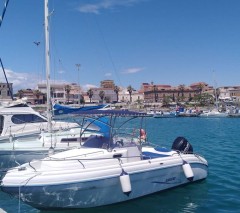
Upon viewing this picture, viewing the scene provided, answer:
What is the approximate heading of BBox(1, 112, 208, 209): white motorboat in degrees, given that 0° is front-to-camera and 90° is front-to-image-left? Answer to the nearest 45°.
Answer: approximately 45°

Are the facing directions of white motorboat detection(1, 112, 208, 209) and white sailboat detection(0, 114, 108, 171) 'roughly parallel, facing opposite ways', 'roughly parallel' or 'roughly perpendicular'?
roughly parallel

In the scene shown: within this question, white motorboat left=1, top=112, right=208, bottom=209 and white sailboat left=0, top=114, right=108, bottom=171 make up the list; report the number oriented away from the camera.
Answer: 0

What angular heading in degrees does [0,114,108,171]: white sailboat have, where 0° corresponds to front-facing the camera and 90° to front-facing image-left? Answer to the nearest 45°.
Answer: approximately 45°

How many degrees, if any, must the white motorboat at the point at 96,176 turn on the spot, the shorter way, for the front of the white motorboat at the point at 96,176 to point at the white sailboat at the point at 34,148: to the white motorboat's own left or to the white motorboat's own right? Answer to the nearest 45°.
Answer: approximately 90° to the white motorboat's own right
